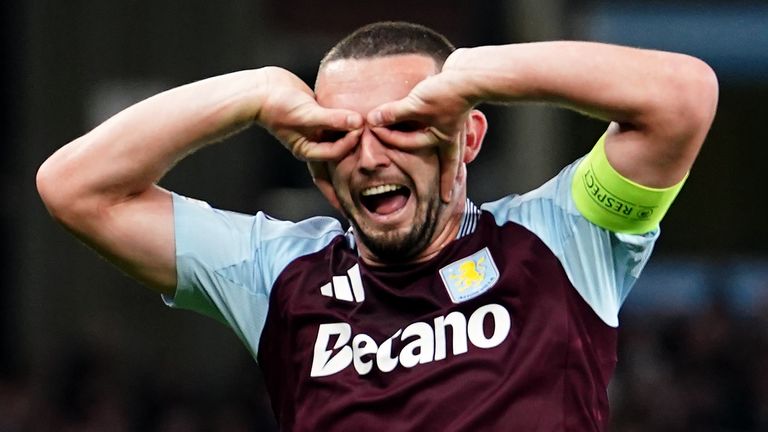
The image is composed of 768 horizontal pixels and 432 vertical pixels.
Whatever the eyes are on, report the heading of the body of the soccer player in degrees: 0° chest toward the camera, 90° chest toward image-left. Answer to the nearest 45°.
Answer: approximately 0°
